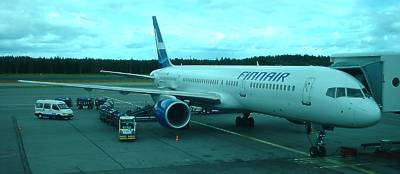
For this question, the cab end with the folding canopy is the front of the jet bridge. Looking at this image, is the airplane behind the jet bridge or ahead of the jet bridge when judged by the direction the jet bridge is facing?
ahead

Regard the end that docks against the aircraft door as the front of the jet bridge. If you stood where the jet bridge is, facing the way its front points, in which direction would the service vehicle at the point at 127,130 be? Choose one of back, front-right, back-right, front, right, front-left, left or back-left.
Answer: front

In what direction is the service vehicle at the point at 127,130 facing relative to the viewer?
toward the camera

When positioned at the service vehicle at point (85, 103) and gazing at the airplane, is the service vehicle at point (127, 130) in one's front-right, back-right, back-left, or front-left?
front-right

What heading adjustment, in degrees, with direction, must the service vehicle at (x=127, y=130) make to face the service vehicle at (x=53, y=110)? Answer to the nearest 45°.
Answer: approximately 135° to its right

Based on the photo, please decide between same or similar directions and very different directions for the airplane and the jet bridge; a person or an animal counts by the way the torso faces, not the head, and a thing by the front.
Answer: very different directions

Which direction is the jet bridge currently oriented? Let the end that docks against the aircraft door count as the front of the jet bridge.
to the viewer's left

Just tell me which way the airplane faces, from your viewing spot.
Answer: facing the viewer and to the right of the viewer

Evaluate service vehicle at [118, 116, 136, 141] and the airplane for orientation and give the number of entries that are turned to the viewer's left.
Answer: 0

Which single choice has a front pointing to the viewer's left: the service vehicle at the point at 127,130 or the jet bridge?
the jet bridge

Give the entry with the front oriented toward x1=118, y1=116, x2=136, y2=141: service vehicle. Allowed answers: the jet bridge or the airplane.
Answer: the jet bridge

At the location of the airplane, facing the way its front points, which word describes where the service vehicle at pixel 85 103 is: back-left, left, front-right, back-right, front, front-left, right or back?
back

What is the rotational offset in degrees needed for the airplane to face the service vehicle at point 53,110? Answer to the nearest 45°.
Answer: approximately 180°

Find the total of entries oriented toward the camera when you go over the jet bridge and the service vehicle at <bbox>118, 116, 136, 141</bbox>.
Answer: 1
